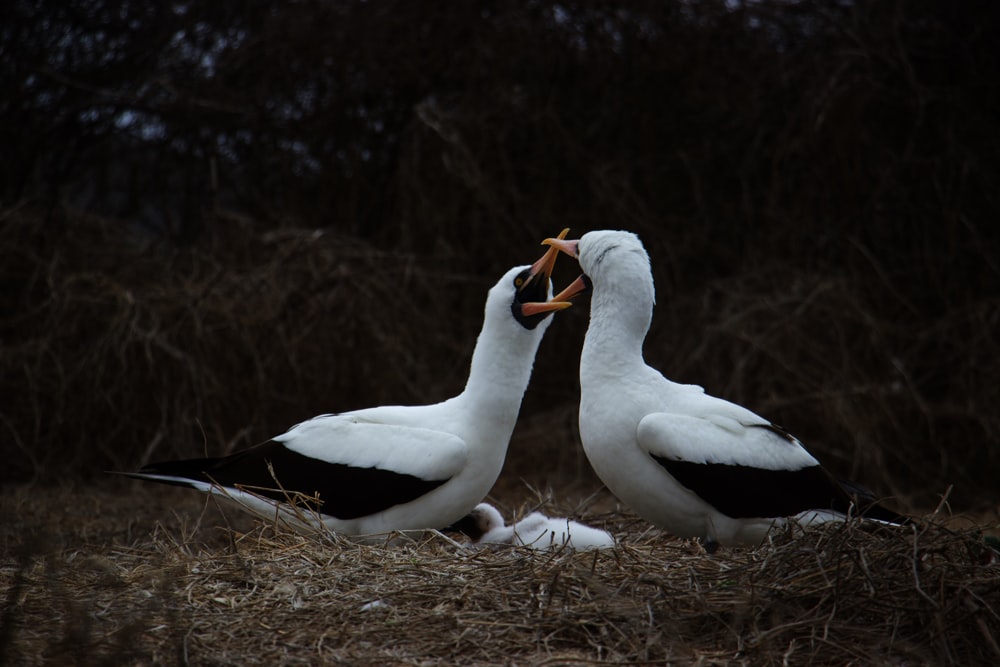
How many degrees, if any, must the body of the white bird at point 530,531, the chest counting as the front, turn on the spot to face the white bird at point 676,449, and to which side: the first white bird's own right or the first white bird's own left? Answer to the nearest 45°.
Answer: approximately 135° to the first white bird's own left

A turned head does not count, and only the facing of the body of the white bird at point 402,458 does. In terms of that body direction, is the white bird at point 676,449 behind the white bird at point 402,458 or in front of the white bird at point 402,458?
in front

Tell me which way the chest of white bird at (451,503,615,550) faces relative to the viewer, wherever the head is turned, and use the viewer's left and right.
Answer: facing to the left of the viewer

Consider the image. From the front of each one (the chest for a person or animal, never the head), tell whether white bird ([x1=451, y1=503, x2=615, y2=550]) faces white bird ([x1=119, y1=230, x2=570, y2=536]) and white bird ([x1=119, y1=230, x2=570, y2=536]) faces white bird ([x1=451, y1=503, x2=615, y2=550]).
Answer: yes

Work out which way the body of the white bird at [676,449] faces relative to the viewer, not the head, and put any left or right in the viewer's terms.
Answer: facing to the left of the viewer

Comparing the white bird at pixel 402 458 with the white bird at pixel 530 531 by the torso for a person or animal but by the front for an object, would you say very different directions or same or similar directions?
very different directions

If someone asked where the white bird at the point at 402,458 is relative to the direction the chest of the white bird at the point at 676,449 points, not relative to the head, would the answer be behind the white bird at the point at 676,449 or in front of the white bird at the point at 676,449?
in front

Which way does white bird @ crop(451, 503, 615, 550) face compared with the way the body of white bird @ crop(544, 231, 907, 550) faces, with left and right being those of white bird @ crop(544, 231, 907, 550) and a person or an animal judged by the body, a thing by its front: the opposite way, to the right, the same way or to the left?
the same way

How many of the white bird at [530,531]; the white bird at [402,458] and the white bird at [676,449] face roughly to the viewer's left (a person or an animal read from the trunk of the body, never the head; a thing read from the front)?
2

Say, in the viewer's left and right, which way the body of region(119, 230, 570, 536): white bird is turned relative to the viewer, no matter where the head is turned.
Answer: facing to the right of the viewer
